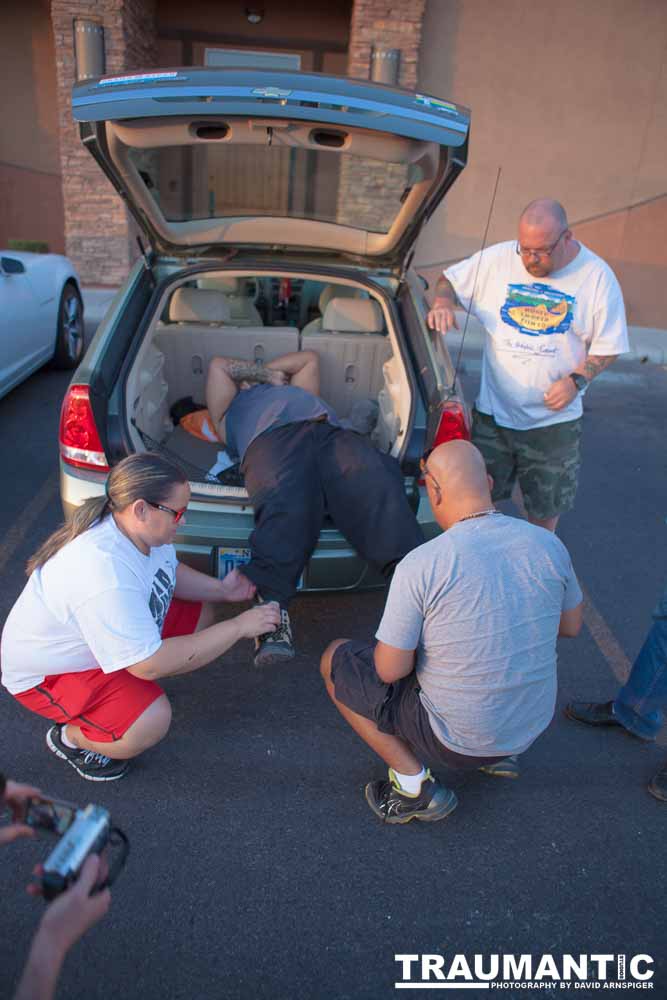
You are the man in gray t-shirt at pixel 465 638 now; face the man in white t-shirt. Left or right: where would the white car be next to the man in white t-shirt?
left

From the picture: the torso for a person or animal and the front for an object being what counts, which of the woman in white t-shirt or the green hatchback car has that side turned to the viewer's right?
the woman in white t-shirt

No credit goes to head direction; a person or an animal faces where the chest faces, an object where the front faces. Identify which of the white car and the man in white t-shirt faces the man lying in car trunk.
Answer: the man in white t-shirt

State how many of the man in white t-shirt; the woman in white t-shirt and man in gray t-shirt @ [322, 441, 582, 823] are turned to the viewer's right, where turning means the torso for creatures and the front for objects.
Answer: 1

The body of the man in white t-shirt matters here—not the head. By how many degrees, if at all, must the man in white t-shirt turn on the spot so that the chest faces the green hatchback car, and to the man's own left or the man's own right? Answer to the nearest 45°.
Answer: approximately 45° to the man's own right

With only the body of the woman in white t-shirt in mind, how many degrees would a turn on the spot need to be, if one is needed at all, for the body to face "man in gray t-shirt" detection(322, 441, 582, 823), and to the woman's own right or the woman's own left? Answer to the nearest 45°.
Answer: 0° — they already face them

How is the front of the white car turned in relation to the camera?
facing away from the viewer and to the right of the viewer

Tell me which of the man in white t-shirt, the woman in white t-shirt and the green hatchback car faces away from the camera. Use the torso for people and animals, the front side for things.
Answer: the green hatchback car

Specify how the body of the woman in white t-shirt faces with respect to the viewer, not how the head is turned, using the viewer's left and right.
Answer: facing to the right of the viewer

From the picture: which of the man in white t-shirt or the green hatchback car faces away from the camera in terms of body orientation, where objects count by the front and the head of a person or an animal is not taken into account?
the green hatchback car

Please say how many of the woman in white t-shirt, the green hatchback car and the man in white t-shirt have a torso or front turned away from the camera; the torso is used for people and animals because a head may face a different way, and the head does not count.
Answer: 1

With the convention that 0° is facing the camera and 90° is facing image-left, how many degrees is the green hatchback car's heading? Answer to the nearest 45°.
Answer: approximately 180°

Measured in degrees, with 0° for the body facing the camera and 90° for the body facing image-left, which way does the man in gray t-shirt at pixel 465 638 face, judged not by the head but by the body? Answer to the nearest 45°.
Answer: approximately 135°

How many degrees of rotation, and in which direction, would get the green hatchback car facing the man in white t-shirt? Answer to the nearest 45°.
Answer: approximately 90° to its right
